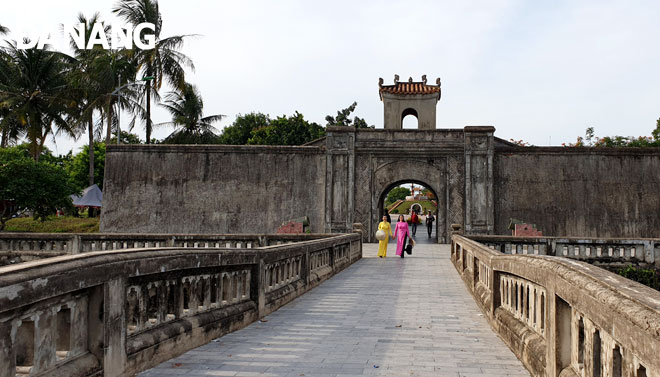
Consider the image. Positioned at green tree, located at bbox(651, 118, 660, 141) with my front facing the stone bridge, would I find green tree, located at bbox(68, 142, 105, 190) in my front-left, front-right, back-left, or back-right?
front-right

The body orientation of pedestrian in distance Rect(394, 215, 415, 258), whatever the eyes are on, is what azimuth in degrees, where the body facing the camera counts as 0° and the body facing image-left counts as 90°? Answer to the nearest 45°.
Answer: approximately 0°

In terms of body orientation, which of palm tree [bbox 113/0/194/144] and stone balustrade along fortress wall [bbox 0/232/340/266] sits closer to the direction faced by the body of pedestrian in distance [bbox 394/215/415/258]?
the stone balustrade along fortress wall

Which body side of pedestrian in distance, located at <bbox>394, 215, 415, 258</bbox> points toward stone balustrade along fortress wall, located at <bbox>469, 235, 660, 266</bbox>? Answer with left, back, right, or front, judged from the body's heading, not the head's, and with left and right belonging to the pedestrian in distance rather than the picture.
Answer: left

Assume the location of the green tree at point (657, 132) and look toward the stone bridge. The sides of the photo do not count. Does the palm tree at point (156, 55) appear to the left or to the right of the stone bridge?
right

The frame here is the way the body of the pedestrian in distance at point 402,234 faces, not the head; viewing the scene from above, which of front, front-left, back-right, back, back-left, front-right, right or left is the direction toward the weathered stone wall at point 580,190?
back-left

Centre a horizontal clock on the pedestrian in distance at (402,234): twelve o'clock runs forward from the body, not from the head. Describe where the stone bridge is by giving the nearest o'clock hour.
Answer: The stone bridge is roughly at 12 o'clock from the pedestrian in distance.

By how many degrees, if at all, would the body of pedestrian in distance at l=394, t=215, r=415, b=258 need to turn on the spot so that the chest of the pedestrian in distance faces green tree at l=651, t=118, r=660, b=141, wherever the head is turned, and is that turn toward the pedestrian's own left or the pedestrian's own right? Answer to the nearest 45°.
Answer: approximately 135° to the pedestrian's own left

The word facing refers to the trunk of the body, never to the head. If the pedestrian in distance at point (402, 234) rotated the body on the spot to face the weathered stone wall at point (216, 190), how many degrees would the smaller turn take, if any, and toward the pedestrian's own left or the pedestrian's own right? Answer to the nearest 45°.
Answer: approximately 135° to the pedestrian's own right

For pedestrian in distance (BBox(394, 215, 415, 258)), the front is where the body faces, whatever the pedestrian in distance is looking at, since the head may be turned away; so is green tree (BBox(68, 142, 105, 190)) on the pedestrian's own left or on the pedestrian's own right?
on the pedestrian's own right
